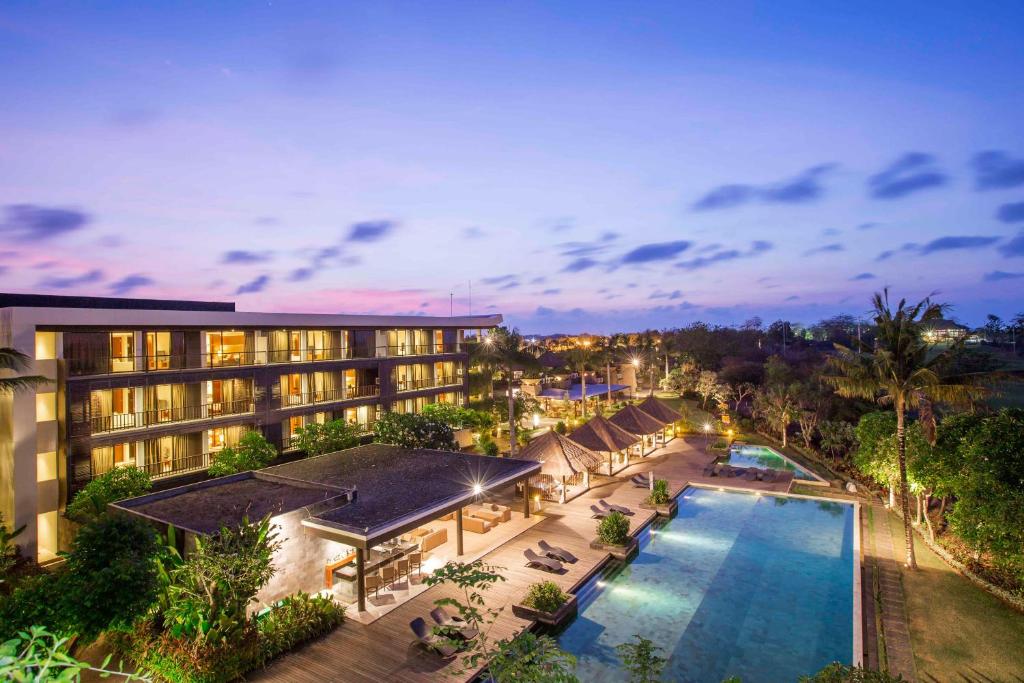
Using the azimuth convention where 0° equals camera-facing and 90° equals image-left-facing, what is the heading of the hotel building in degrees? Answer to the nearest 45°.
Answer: approximately 315°

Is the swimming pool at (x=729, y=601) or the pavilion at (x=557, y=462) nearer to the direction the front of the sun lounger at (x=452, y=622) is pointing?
the swimming pool

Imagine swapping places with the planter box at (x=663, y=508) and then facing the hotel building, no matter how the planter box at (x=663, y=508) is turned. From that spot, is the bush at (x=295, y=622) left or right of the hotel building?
left

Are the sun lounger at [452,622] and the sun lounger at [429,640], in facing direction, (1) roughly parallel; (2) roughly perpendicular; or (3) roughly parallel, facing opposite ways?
roughly parallel

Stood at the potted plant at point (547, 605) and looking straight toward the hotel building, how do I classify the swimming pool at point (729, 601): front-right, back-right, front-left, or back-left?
back-right

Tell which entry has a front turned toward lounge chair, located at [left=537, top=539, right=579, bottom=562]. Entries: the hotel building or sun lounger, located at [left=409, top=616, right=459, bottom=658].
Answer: the hotel building

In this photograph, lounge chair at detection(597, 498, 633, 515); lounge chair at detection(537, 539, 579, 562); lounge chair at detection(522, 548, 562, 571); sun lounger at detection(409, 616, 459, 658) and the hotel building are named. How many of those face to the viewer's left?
0

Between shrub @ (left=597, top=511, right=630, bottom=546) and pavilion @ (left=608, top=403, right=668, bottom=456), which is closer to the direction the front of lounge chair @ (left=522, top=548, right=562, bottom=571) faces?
the shrub

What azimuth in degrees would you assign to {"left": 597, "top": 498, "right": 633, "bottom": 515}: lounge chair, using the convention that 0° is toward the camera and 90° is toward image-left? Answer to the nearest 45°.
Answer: approximately 315°

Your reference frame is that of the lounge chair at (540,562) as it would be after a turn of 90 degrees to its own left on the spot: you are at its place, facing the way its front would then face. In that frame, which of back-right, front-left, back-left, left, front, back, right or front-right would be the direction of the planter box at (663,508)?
front

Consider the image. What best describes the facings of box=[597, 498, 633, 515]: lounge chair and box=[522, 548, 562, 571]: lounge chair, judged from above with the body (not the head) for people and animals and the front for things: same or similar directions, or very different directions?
same or similar directions

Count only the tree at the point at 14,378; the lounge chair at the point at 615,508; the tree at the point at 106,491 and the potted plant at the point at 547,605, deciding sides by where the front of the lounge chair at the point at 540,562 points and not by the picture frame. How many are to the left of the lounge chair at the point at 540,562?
1

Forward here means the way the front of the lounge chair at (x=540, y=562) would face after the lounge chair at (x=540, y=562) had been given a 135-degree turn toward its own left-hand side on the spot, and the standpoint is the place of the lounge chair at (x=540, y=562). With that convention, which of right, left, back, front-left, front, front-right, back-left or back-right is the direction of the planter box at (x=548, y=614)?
back

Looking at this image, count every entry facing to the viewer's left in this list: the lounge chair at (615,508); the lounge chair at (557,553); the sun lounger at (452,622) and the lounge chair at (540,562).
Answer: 0

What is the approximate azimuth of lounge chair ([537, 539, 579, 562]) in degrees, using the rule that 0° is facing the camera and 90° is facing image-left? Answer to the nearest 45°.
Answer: approximately 315°

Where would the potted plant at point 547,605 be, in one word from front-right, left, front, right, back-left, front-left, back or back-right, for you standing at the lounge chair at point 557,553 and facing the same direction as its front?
front-right

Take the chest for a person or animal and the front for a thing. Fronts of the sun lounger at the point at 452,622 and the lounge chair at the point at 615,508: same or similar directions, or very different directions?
same or similar directions

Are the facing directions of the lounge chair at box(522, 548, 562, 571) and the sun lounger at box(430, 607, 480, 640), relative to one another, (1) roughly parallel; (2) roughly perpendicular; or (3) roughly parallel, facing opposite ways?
roughly parallel
